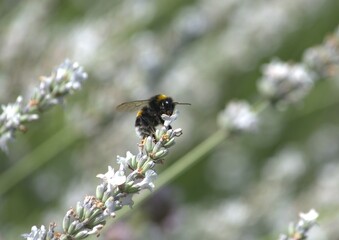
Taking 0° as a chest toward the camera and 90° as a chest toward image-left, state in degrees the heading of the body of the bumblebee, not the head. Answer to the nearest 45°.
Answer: approximately 315°

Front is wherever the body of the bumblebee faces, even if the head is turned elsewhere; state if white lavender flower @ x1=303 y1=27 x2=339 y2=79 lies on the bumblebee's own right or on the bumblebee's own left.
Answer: on the bumblebee's own left

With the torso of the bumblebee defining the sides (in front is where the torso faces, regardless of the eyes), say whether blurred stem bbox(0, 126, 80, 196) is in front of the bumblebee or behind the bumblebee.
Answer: behind
